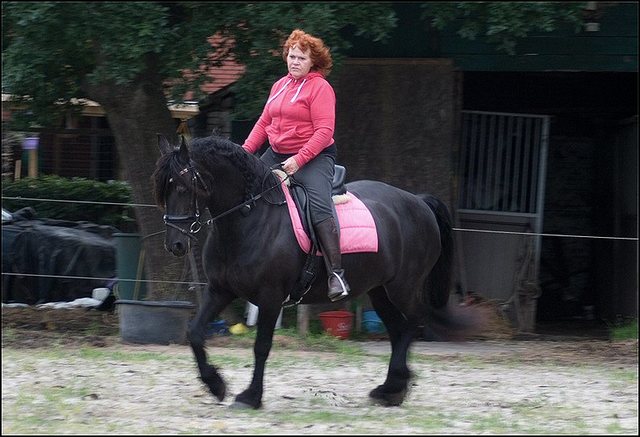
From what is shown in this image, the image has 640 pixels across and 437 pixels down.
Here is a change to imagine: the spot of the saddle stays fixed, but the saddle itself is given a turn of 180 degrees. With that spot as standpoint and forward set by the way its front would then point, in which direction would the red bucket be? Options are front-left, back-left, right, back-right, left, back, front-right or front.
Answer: front-left

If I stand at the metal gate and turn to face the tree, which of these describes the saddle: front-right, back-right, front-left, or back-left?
front-left

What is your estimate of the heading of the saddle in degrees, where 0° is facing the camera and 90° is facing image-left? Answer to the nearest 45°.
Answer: approximately 45°

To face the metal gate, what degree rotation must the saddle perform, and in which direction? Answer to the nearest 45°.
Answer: approximately 180°

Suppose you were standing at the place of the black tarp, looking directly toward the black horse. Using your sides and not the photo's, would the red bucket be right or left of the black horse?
left

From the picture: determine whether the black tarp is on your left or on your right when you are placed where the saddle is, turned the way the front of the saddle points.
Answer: on your right

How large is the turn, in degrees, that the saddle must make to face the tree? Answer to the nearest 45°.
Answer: approximately 90° to its right
